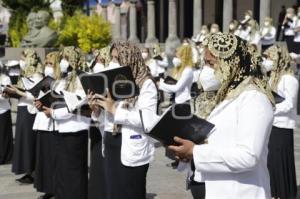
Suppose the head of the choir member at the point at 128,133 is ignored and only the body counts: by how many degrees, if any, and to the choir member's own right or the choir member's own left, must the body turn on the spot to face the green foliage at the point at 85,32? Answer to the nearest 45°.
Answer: approximately 90° to the choir member's own right

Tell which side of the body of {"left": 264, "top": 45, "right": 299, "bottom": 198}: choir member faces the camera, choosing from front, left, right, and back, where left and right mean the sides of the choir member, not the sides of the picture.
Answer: left

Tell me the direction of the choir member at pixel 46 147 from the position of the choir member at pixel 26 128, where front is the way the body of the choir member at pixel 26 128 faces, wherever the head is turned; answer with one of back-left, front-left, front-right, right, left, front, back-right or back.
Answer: left

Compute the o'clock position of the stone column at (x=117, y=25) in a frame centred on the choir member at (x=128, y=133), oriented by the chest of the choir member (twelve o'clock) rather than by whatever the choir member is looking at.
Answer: The stone column is roughly at 3 o'clock from the choir member.

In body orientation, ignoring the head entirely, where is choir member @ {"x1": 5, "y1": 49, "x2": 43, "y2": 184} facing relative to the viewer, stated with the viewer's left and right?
facing to the left of the viewer

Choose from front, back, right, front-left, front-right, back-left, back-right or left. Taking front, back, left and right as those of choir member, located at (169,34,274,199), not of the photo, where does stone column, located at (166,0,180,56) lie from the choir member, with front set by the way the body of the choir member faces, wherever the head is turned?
right

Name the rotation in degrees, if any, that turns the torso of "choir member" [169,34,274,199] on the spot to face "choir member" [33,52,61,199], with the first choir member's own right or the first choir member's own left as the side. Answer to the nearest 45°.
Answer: approximately 45° to the first choir member's own right

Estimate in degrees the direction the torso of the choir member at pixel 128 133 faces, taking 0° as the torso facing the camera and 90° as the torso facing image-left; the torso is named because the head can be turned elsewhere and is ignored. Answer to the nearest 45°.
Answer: approximately 90°

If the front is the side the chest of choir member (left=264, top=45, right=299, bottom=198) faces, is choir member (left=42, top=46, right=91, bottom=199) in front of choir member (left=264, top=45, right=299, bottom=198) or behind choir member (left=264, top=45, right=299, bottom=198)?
in front

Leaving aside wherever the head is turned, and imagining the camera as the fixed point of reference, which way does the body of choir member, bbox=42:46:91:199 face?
to the viewer's left

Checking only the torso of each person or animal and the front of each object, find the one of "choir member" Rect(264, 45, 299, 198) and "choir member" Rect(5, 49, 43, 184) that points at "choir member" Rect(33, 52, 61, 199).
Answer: "choir member" Rect(264, 45, 299, 198)
